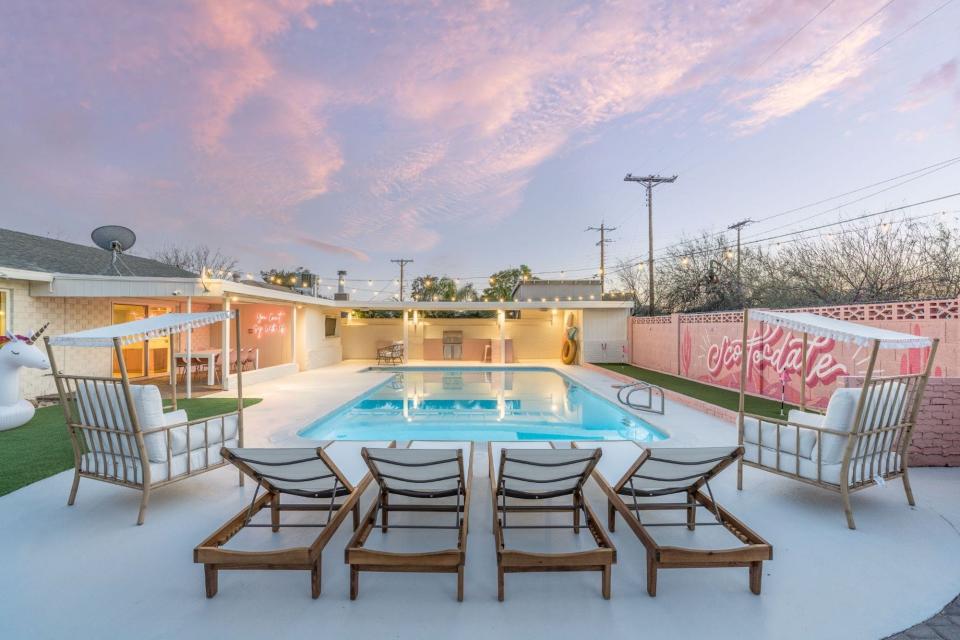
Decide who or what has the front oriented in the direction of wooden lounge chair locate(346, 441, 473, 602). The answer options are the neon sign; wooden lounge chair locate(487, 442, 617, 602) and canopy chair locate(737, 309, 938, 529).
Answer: the neon sign

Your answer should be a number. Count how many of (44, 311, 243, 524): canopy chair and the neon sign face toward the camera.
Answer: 1

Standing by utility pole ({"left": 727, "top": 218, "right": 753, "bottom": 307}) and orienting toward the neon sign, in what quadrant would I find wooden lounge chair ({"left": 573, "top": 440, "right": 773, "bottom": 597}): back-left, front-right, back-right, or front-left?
front-left

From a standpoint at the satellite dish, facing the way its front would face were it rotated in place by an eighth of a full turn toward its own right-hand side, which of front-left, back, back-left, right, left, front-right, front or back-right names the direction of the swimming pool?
right

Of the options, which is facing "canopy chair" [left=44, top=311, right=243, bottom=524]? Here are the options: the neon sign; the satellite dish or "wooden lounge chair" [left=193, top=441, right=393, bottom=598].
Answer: the neon sign

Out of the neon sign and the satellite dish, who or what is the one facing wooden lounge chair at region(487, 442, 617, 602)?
the neon sign

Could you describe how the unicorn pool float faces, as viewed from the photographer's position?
facing to the right of the viewer
